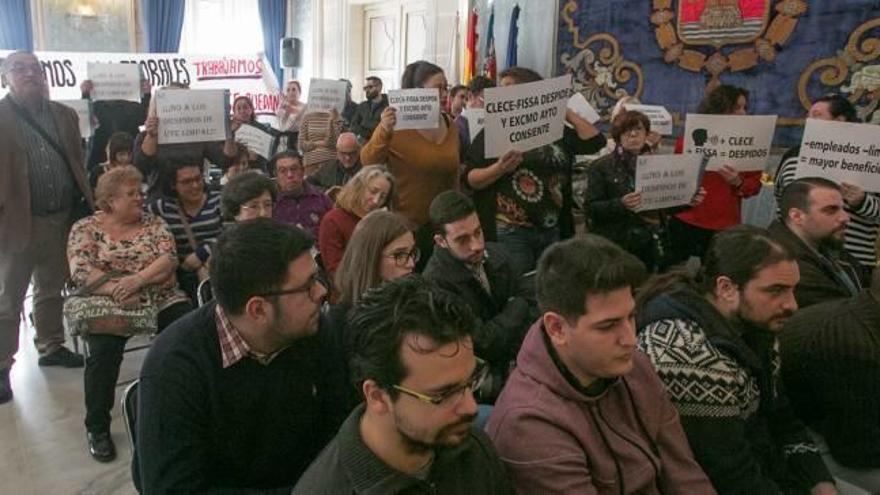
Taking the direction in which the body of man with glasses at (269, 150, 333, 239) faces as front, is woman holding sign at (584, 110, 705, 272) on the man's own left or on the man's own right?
on the man's own left

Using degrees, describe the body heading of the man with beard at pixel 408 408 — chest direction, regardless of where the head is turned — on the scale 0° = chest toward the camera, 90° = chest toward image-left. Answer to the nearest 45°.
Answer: approximately 315°

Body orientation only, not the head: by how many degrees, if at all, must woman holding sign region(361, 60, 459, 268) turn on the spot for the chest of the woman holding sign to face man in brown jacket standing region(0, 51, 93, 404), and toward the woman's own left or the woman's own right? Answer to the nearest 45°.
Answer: approximately 135° to the woman's own right

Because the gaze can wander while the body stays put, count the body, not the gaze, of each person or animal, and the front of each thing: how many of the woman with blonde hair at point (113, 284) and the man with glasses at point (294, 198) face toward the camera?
2
